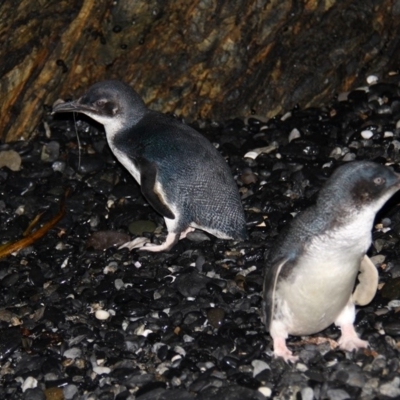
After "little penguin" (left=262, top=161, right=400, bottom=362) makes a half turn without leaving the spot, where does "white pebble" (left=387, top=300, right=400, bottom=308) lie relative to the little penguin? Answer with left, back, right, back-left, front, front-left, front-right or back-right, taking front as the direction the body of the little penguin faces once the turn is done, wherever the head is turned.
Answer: right

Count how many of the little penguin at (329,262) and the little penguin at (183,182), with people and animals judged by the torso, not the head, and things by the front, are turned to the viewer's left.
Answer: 1

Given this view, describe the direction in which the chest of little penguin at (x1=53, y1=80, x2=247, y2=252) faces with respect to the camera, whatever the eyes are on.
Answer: to the viewer's left

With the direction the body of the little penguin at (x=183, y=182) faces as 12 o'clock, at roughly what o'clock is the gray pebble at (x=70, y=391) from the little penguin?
The gray pebble is roughly at 10 o'clock from the little penguin.

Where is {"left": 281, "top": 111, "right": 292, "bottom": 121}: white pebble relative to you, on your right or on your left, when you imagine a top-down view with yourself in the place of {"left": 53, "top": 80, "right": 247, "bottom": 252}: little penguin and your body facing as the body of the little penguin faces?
on your right

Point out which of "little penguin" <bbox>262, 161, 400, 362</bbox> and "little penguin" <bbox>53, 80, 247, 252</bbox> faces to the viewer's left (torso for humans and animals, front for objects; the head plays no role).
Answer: "little penguin" <bbox>53, 80, 247, 252</bbox>

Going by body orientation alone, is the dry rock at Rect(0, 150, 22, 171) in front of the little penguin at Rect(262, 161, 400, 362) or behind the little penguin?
behind

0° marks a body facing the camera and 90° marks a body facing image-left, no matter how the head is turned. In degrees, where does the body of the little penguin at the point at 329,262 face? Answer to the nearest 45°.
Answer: approximately 315°

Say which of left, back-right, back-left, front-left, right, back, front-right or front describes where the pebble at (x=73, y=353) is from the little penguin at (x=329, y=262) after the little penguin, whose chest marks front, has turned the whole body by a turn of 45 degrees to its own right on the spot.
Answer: right

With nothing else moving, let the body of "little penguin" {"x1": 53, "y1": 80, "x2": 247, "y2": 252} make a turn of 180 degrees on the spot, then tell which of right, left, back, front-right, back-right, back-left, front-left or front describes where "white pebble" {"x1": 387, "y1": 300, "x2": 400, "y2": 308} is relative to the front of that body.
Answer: front-right
